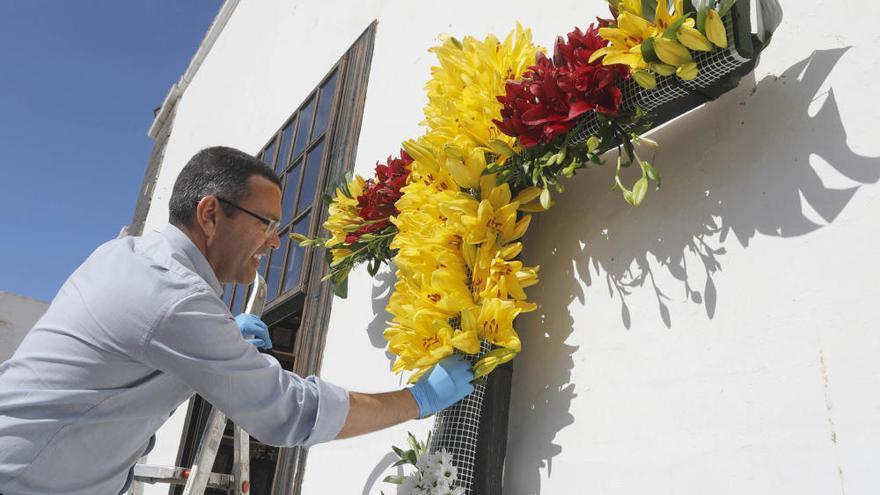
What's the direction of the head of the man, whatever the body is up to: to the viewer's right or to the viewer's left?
to the viewer's right

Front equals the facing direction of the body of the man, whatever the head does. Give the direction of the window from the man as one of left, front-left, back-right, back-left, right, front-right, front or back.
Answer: left

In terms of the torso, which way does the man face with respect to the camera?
to the viewer's right
